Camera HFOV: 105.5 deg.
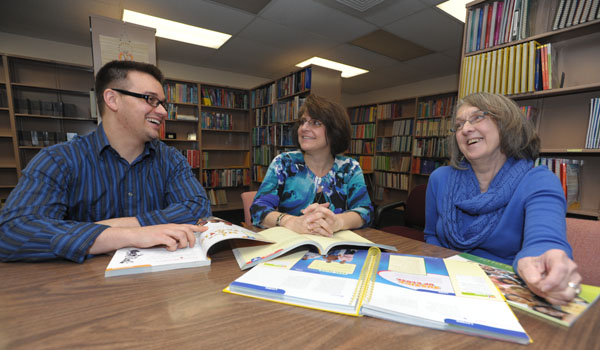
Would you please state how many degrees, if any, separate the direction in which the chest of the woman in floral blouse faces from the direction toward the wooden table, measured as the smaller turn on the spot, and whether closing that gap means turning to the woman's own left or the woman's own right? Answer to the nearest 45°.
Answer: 0° — they already face it

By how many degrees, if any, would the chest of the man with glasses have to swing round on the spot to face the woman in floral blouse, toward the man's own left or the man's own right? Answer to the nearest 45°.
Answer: approximately 45° to the man's own left

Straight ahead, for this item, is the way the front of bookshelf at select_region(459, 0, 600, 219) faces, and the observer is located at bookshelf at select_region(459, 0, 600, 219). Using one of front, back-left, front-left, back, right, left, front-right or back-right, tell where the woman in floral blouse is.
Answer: front

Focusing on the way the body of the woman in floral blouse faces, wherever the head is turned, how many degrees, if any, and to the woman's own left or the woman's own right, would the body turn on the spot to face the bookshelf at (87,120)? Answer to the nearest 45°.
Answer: approximately 135° to the woman's own right

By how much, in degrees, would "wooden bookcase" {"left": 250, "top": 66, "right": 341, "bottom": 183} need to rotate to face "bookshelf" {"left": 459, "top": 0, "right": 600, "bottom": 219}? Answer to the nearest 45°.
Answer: approximately 90° to its left

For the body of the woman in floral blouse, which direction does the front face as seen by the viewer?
toward the camera

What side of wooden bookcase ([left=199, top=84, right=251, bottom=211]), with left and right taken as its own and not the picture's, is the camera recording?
front

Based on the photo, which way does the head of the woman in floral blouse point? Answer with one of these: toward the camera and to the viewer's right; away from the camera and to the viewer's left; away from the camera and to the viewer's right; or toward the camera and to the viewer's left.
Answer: toward the camera and to the viewer's left

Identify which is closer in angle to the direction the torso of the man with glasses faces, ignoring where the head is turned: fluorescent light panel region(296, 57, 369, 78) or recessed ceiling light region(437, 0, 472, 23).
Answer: the recessed ceiling light

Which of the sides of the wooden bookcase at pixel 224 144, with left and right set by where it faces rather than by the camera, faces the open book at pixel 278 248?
front

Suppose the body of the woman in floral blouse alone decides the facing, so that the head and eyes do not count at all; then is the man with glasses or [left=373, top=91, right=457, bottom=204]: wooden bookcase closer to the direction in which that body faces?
the man with glasses

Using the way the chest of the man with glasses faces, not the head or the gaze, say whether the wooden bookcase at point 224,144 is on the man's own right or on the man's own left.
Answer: on the man's own left

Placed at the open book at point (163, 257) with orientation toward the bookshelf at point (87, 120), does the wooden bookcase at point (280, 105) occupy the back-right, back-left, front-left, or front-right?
front-right

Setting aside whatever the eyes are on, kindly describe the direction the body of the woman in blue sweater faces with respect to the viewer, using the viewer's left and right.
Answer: facing the viewer and to the left of the viewer

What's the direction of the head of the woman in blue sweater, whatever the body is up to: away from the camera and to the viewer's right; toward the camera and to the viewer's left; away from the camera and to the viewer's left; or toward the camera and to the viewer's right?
toward the camera and to the viewer's left

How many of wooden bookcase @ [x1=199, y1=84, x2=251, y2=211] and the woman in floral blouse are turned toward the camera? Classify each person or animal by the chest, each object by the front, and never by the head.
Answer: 2

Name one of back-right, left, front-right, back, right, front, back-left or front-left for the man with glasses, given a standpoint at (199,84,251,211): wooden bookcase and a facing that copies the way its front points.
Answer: front
